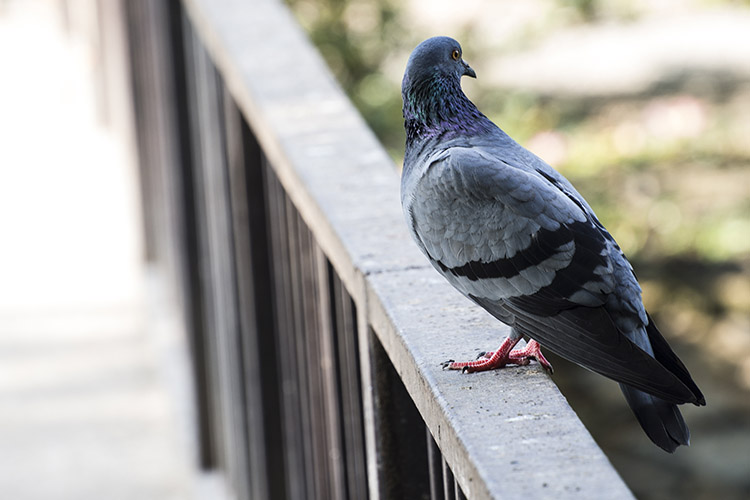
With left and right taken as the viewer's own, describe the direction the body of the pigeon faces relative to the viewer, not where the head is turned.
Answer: facing away from the viewer and to the left of the viewer
